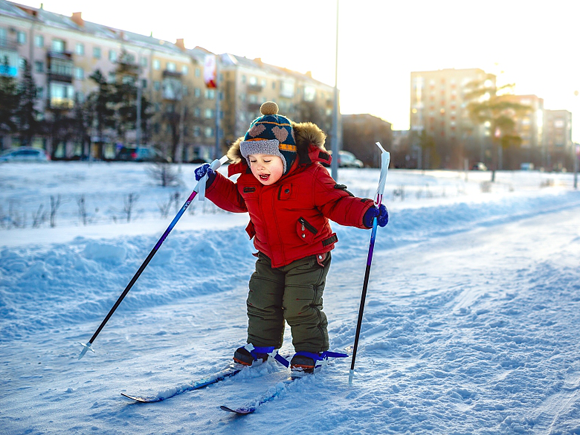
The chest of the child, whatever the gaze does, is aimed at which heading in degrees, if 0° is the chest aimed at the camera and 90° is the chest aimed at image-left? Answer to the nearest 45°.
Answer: approximately 45°

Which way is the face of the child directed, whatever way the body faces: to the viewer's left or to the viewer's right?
to the viewer's left

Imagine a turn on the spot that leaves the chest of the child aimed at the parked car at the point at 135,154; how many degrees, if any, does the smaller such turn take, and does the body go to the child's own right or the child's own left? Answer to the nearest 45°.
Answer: approximately 135° to the child's own right
